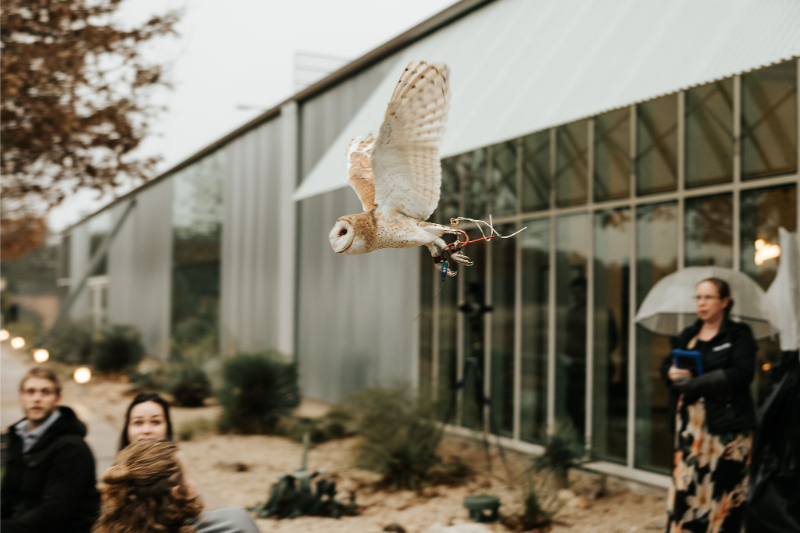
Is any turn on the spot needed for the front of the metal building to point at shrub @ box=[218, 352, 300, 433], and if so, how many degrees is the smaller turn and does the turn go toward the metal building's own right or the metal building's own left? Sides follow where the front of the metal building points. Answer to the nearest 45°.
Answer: approximately 90° to the metal building's own right

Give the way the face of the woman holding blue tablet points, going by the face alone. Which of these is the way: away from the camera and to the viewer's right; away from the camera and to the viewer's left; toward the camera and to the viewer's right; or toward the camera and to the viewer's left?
toward the camera and to the viewer's left

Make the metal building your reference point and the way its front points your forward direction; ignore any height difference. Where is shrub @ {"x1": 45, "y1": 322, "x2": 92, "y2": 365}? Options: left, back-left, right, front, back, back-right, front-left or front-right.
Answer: right

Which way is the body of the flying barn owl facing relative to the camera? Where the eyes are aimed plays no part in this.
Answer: to the viewer's left

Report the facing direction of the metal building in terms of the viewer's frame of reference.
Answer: facing the viewer and to the left of the viewer

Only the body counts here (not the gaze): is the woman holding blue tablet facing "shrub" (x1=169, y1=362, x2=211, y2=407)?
no

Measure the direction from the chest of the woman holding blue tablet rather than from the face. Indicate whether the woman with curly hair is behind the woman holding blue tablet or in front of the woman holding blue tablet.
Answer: in front

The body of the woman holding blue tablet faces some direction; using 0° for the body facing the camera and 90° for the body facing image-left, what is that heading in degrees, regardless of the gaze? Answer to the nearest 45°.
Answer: approximately 45°

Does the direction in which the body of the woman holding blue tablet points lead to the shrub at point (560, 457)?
no

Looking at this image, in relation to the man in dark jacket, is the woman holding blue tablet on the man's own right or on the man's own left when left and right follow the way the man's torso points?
on the man's own left

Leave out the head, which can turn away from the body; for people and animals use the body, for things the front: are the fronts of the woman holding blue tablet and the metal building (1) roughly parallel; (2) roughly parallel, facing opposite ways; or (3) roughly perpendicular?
roughly parallel

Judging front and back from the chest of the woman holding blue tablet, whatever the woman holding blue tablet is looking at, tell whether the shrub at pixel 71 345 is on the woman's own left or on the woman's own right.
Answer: on the woman's own right

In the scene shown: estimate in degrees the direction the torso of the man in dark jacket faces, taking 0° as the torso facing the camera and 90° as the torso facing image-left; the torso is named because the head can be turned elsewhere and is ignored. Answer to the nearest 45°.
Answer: approximately 45°

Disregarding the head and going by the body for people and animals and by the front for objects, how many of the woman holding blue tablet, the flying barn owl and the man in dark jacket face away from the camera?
0

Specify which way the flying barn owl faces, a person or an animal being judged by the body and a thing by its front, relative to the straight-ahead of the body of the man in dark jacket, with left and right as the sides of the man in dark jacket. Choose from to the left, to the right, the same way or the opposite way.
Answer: to the right

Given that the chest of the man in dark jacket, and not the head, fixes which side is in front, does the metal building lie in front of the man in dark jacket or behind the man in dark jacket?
behind
